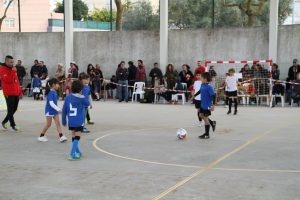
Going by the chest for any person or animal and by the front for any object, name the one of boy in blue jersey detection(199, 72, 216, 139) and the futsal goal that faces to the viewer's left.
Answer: the boy in blue jersey

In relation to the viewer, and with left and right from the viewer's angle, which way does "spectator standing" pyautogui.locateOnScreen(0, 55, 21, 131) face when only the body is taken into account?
facing the viewer and to the right of the viewer

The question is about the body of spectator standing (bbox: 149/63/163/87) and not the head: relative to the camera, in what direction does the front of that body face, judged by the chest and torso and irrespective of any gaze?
toward the camera

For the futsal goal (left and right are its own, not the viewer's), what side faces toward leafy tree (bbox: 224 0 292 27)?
back

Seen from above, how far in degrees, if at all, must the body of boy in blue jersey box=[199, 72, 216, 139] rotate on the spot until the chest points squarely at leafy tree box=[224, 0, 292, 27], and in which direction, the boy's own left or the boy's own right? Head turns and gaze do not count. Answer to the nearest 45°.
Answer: approximately 90° to the boy's own right

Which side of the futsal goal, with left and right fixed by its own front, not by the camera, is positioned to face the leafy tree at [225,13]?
back

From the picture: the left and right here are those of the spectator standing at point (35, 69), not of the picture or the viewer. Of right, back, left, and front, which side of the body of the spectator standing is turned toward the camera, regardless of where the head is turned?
front

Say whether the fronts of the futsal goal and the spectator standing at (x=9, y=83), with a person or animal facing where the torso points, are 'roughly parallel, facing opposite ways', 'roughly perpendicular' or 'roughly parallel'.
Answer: roughly perpendicular

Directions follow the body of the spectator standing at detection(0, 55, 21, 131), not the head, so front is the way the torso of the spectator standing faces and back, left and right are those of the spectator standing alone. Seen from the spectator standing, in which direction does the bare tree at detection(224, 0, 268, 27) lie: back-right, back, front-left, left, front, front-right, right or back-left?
left

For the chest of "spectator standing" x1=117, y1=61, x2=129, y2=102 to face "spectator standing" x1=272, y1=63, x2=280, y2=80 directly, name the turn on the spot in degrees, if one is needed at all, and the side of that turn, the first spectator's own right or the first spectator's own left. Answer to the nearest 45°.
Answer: approximately 90° to the first spectator's own left
